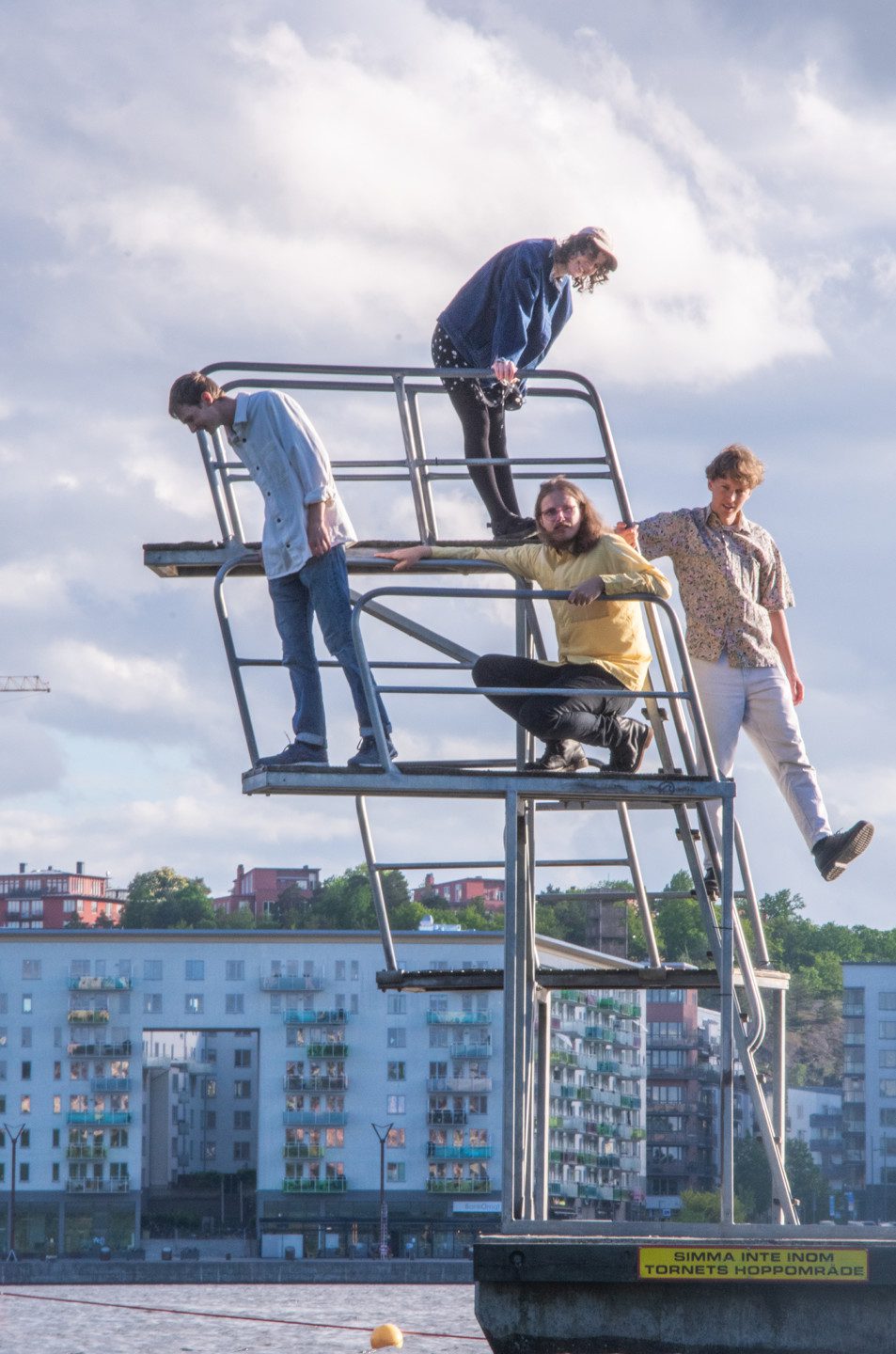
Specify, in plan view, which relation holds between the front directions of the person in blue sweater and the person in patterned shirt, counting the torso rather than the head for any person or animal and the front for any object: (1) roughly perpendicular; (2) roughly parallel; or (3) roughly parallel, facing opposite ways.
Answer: roughly perpendicular

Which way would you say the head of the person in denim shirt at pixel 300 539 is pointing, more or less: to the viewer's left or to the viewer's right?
to the viewer's left

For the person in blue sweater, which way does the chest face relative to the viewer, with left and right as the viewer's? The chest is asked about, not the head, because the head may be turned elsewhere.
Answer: facing to the right of the viewer

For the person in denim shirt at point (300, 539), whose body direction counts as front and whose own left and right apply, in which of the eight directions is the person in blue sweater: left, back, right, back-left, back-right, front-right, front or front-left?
back

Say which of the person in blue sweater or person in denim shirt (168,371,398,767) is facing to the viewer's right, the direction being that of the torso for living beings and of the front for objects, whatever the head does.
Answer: the person in blue sweater

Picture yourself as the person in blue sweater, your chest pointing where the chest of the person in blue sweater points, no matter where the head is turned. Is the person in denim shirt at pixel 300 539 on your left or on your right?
on your right

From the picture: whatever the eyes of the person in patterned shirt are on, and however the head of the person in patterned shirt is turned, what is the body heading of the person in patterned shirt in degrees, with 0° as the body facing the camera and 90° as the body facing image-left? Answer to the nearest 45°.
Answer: approximately 0°

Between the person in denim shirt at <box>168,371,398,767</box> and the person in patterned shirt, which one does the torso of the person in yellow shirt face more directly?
the person in denim shirt
